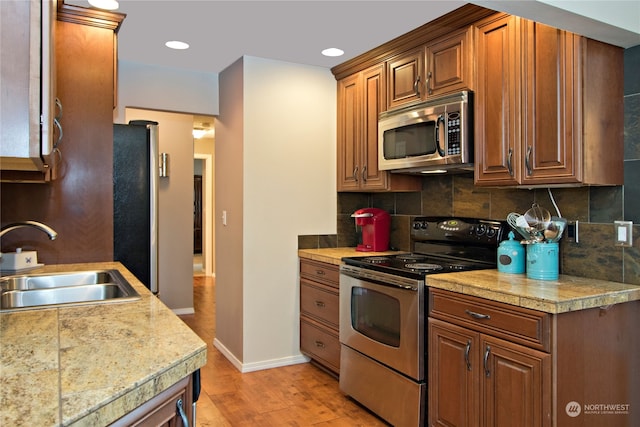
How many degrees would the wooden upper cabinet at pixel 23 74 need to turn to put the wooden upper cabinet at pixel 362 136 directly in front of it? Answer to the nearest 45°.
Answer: approximately 45° to its left

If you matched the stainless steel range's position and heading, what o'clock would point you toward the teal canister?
The teal canister is roughly at 8 o'clock from the stainless steel range.

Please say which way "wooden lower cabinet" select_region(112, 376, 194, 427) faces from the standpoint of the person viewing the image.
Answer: facing the viewer and to the right of the viewer

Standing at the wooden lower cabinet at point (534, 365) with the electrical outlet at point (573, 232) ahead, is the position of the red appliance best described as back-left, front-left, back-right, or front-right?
front-left

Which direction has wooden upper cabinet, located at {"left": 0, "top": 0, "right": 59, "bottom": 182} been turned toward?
to the viewer's right

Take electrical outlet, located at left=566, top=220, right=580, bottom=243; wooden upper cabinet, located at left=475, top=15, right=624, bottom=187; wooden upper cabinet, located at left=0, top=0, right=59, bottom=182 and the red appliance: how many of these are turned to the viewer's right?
1

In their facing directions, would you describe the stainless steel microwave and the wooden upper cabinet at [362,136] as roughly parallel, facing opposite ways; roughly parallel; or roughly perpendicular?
roughly parallel

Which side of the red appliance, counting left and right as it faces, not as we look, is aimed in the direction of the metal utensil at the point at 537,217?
left

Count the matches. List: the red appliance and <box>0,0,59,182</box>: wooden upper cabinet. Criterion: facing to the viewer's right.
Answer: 1

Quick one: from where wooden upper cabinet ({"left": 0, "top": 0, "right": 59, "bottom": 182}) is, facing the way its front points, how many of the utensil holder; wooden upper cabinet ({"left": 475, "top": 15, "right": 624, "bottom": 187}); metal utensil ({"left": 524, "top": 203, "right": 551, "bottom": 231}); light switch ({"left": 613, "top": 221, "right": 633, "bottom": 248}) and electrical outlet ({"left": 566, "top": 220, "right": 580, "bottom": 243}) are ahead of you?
5

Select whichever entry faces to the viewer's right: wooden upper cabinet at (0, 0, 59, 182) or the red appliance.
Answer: the wooden upper cabinet

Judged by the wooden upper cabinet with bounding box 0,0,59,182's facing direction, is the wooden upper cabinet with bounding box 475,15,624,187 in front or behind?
in front

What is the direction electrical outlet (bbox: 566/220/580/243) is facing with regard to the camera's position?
facing the viewer and to the left of the viewer

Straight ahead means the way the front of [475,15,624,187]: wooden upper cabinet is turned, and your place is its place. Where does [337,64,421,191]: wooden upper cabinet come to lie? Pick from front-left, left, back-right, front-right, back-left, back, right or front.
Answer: right

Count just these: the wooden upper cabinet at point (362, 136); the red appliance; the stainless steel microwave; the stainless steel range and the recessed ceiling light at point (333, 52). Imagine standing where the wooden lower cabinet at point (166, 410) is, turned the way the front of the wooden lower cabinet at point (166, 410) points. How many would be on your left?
5
